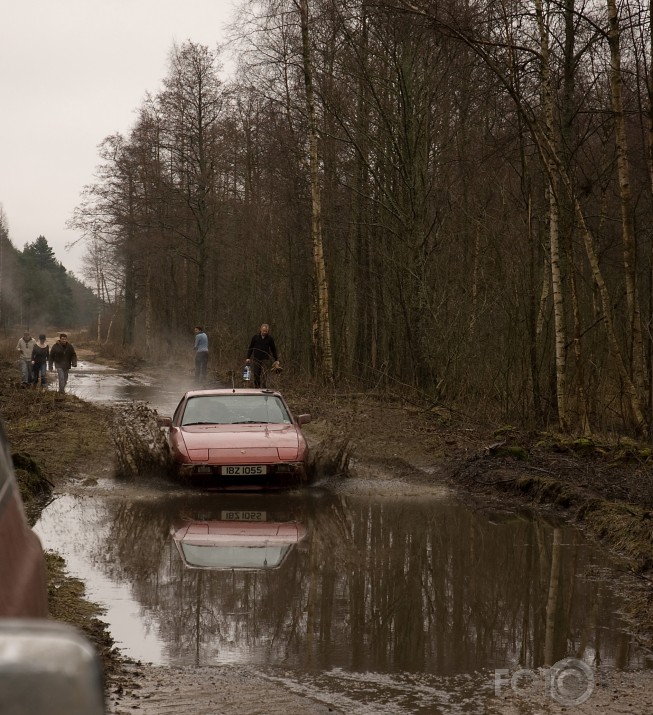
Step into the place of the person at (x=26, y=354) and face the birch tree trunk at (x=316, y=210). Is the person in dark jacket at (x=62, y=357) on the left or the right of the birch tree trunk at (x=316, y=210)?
right

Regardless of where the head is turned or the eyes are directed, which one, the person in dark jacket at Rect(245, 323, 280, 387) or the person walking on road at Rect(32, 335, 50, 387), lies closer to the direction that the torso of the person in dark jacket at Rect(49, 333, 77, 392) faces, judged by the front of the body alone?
the person in dark jacket

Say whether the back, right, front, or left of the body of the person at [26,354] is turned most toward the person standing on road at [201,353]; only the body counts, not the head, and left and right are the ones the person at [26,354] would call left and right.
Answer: left

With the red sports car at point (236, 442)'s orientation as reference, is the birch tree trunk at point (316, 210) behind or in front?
behind

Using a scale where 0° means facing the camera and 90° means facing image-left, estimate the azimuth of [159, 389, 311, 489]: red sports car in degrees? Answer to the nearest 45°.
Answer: approximately 0°

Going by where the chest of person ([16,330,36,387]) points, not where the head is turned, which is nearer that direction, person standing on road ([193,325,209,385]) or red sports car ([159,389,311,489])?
the red sports car

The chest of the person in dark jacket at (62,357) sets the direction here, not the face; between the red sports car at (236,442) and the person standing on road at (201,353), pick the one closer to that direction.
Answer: the red sports car
